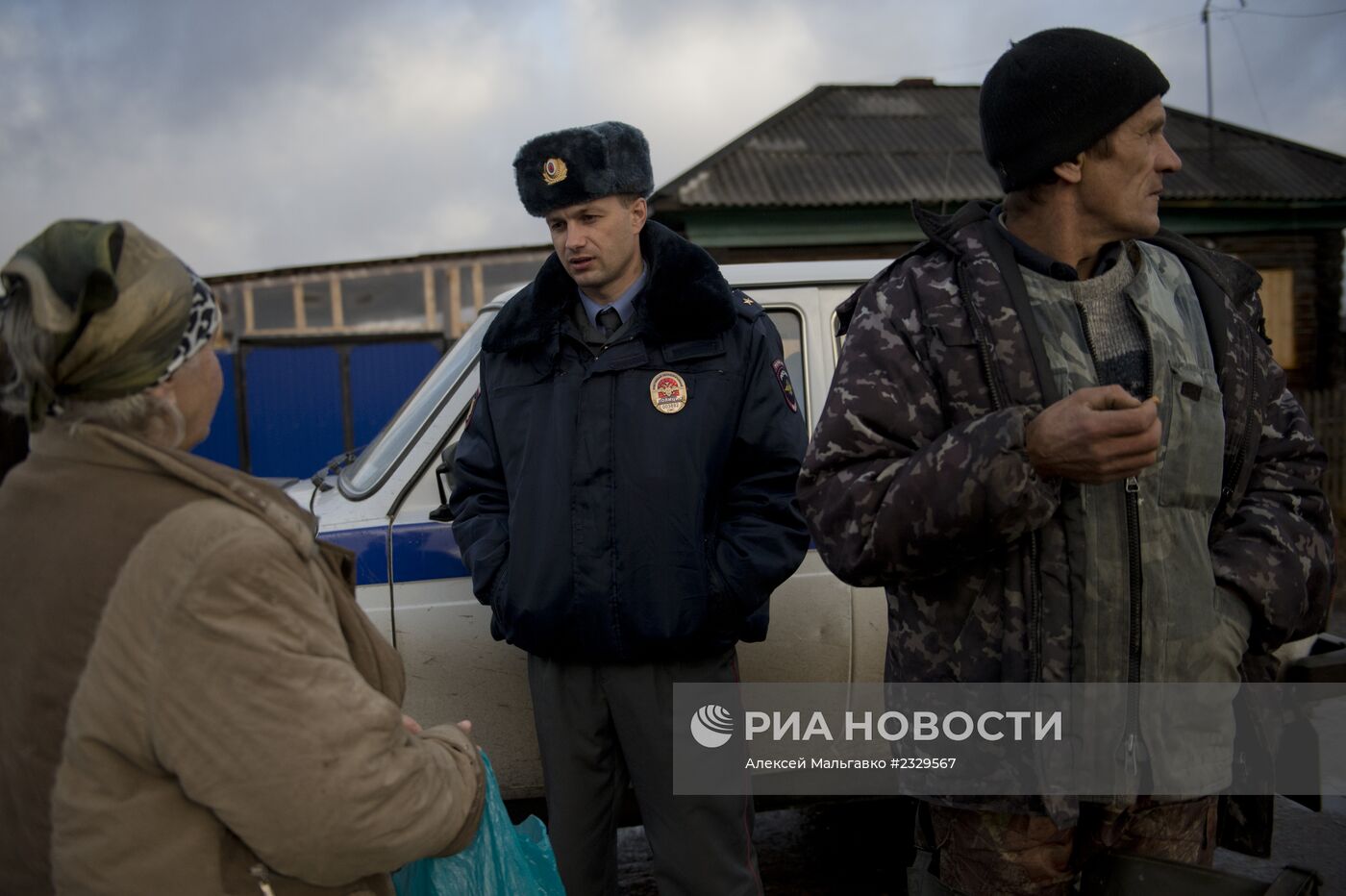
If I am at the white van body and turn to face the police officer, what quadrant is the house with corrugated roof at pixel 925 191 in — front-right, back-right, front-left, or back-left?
back-left

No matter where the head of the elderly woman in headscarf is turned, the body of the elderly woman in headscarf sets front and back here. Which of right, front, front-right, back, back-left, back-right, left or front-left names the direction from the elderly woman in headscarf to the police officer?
front

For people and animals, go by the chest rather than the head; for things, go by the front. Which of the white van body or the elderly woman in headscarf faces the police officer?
the elderly woman in headscarf

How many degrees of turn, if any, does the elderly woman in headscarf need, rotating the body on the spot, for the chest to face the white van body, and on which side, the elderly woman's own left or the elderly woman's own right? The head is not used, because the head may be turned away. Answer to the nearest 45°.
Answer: approximately 45° to the elderly woman's own left

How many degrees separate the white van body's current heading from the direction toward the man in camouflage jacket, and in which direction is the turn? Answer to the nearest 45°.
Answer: approximately 135° to its left

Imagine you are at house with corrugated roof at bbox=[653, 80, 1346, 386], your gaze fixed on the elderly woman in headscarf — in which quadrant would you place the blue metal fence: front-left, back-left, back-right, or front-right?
front-right

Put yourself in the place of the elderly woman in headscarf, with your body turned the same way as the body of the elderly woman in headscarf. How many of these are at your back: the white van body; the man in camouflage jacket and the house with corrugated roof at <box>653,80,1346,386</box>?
0

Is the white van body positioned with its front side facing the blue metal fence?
no

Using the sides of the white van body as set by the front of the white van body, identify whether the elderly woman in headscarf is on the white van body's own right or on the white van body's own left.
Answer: on the white van body's own left

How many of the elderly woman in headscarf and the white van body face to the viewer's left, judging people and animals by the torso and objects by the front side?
1

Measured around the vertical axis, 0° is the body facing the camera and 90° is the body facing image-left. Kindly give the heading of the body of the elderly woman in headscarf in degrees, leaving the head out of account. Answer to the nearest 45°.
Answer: approximately 225°

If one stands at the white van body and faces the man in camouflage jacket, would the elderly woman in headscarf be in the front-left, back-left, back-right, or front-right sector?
front-right

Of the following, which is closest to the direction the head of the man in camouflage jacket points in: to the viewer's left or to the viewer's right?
to the viewer's right

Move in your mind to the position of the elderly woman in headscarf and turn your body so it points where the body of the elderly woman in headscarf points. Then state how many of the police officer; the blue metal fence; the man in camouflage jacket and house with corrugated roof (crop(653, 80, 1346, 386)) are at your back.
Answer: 0

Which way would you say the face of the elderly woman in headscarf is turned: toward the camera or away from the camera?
away from the camera

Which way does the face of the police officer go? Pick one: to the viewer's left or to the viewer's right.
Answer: to the viewer's left

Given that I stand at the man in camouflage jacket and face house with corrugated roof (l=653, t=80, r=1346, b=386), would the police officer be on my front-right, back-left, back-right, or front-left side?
front-left

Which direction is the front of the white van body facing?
to the viewer's left

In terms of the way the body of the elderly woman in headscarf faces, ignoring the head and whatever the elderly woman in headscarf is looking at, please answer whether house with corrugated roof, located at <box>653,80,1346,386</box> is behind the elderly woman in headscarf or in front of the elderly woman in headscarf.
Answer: in front
